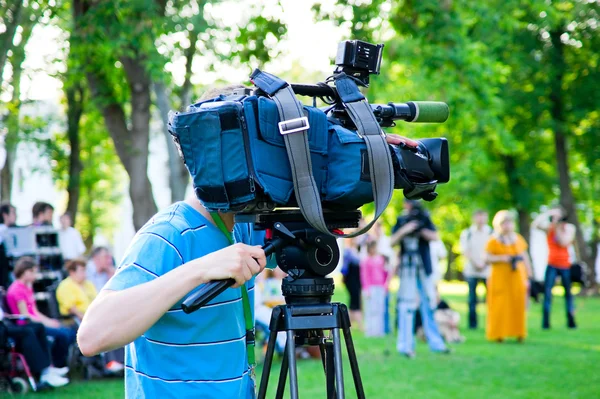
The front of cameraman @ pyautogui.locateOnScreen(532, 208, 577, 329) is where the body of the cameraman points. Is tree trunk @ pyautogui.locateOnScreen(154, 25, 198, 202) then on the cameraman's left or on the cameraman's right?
on the cameraman's right

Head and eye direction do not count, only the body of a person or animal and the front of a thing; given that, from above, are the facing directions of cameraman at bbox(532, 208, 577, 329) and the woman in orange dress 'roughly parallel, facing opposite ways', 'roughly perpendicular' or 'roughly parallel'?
roughly parallel

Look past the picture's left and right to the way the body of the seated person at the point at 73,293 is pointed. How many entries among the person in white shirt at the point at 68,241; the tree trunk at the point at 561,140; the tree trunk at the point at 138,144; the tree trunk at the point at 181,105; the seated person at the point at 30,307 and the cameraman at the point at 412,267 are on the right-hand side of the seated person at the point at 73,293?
1

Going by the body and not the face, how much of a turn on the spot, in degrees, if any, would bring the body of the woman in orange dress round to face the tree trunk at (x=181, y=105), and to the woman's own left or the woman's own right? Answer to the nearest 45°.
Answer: approximately 90° to the woman's own right

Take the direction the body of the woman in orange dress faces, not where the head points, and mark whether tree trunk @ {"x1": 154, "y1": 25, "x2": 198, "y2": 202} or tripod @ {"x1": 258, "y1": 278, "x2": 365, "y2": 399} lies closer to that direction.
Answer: the tripod

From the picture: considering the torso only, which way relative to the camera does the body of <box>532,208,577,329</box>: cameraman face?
toward the camera

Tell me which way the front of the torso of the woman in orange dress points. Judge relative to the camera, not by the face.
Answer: toward the camera

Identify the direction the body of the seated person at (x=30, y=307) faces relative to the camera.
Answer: to the viewer's right

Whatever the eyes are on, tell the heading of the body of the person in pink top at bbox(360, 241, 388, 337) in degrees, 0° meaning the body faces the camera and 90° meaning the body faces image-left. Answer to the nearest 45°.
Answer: approximately 0°

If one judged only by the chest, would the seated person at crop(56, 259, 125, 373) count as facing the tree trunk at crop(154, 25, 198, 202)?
no

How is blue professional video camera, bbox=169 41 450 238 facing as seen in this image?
to the viewer's right

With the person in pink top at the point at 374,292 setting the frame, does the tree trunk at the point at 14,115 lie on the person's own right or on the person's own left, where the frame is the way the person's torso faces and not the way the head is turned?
on the person's own right

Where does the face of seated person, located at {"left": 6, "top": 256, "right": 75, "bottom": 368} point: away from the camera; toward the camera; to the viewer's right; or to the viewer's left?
to the viewer's right

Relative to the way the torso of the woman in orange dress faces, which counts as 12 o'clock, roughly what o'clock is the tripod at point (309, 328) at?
The tripod is roughly at 12 o'clock from the woman in orange dress.

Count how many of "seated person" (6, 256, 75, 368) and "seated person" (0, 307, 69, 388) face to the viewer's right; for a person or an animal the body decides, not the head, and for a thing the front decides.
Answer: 2
